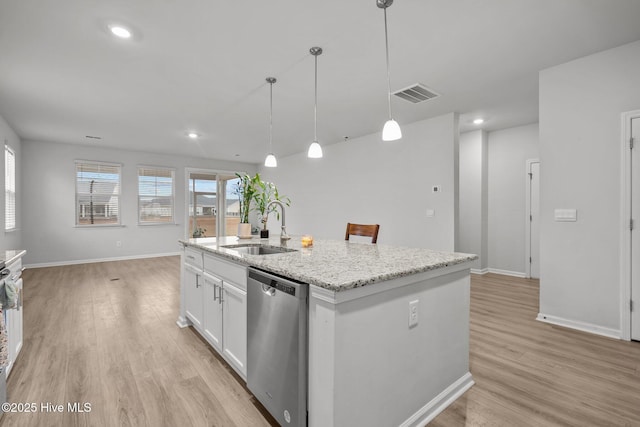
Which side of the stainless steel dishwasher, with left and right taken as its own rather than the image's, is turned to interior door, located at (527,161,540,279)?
back

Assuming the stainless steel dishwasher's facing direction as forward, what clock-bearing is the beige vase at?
The beige vase is roughly at 4 o'clock from the stainless steel dishwasher.

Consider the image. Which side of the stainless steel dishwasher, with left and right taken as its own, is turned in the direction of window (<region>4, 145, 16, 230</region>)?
right

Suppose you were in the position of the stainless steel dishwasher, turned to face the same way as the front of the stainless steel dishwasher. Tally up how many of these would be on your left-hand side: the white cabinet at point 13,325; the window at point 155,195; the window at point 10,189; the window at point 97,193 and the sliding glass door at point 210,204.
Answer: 0

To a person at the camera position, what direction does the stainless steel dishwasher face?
facing the viewer and to the left of the viewer

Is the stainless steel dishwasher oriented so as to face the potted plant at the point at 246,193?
no

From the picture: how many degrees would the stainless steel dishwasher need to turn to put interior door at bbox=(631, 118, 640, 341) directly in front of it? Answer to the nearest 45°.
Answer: approximately 135° to its left

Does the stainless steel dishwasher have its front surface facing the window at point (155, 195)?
no

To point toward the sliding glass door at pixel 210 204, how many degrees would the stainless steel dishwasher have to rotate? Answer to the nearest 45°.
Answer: approximately 135° to its right

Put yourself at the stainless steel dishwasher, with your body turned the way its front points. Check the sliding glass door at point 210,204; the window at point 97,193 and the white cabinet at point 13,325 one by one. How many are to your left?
0

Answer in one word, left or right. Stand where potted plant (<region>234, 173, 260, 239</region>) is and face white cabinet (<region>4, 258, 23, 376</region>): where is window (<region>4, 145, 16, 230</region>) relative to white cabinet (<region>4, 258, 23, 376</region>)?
right

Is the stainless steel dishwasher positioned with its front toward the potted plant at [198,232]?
no
